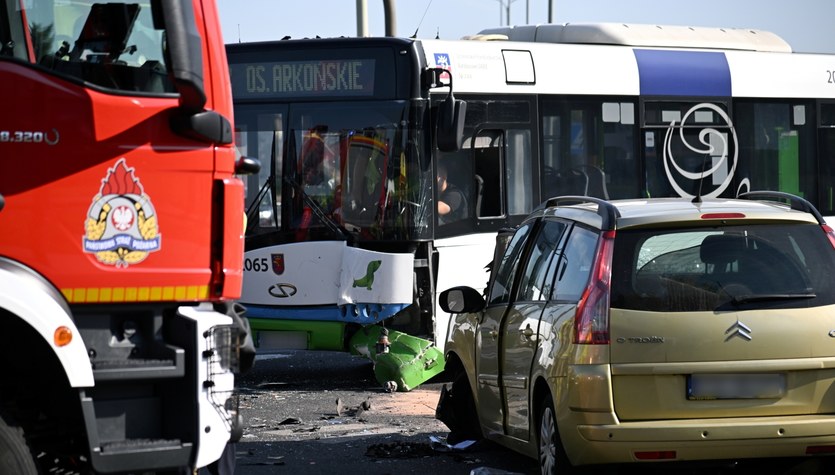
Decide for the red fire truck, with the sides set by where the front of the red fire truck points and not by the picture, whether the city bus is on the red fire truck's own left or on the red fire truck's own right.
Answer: on the red fire truck's own left

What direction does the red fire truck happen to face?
to the viewer's right

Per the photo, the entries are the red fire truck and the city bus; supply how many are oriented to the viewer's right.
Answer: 1

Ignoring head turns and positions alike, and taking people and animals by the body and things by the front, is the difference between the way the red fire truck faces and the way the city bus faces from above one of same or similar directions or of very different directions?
very different directions

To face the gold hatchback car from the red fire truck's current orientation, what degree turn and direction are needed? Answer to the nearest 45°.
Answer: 0° — it already faces it
